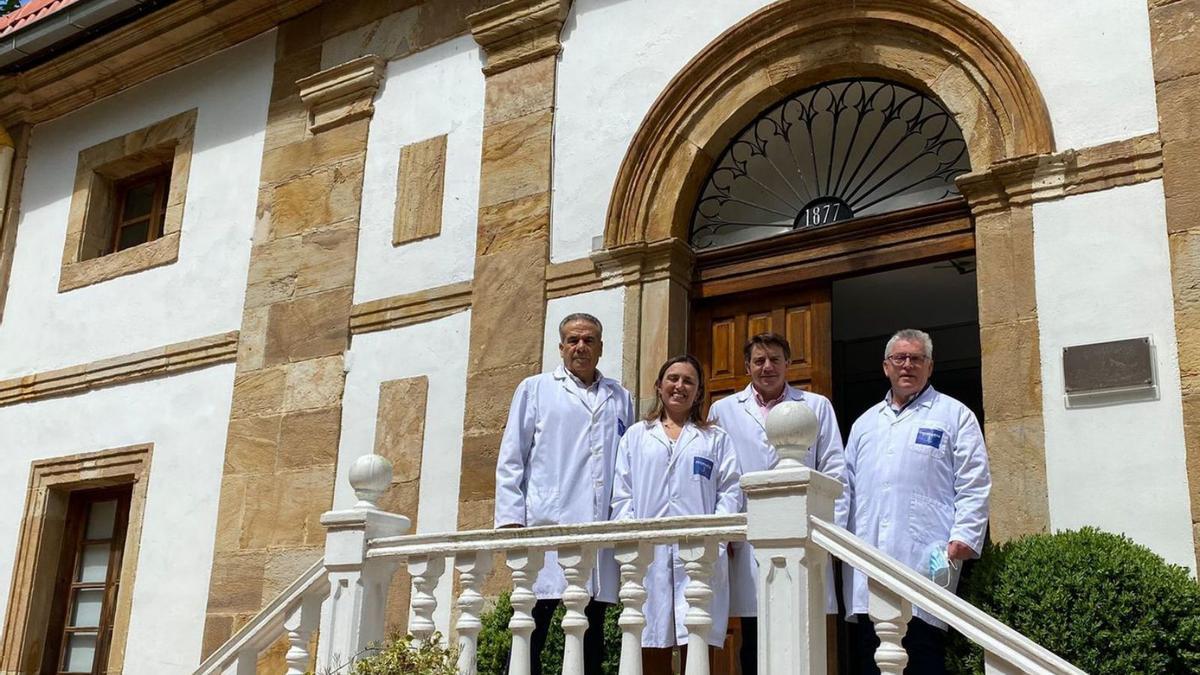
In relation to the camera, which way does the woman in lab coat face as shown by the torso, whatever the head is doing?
toward the camera

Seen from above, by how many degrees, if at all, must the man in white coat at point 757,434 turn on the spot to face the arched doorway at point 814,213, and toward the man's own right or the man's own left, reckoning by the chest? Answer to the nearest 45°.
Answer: approximately 180°

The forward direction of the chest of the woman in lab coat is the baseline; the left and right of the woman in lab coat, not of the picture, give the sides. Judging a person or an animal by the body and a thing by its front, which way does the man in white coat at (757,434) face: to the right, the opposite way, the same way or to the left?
the same way

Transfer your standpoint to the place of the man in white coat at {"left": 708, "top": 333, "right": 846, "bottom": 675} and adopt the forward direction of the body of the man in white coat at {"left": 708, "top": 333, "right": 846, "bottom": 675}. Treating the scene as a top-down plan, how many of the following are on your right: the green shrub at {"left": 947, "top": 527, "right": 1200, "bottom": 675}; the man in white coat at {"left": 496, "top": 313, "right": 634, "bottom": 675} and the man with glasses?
1

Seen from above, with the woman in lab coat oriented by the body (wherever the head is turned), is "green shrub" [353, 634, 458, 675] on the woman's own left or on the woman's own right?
on the woman's own right

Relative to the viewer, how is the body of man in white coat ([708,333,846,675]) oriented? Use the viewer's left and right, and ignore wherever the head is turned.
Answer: facing the viewer

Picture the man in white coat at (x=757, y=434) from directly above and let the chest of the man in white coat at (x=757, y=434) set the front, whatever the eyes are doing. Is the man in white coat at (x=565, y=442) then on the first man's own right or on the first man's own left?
on the first man's own right

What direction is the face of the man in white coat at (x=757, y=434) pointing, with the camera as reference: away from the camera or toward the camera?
toward the camera

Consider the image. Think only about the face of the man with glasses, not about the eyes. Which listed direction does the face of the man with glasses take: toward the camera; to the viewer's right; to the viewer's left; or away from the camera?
toward the camera

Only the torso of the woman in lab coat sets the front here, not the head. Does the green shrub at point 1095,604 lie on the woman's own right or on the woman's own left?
on the woman's own left

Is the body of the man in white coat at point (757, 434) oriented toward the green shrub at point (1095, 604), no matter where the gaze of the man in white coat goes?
no

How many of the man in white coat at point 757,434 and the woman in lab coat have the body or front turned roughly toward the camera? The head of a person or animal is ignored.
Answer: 2

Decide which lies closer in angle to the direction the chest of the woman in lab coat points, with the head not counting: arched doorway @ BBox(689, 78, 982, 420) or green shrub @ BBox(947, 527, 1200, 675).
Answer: the green shrub
